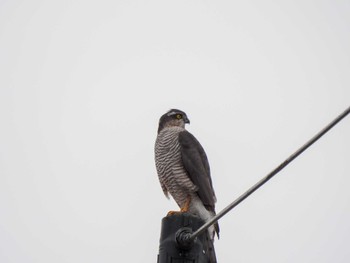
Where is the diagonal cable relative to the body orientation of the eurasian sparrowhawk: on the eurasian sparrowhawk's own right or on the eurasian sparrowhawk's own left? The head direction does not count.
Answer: on the eurasian sparrowhawk's own left

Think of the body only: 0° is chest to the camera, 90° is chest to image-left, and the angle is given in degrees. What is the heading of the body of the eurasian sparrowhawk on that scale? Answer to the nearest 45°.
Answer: approximately 45°
